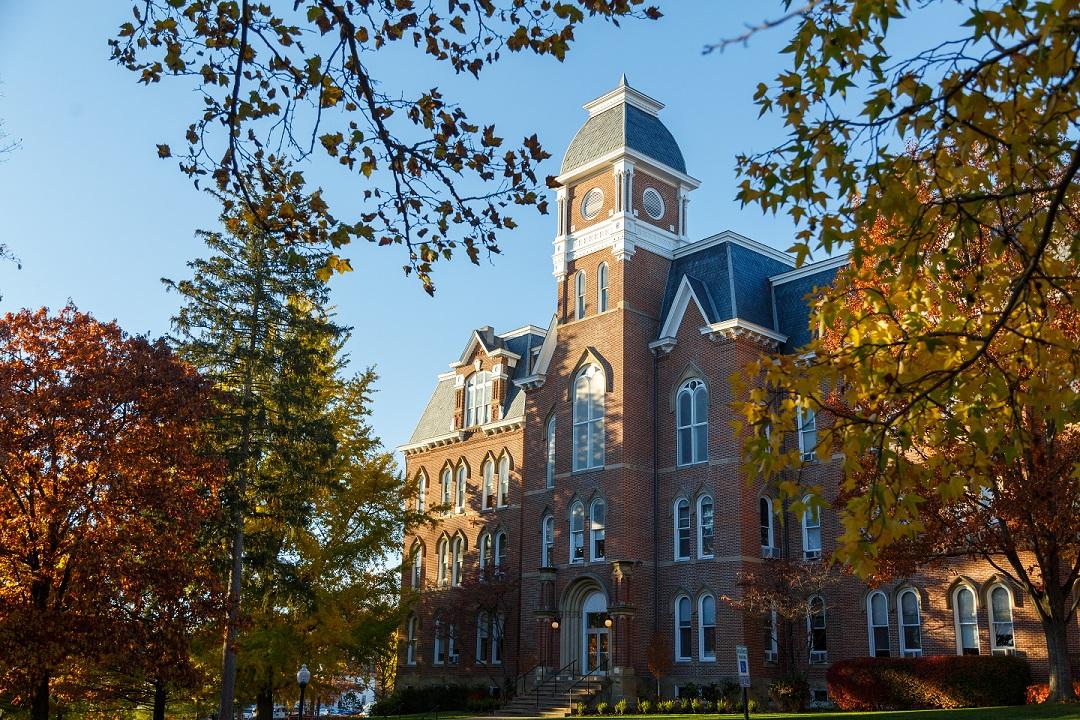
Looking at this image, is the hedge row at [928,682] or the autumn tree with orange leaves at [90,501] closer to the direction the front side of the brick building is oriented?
the autumn tree with orange leaves

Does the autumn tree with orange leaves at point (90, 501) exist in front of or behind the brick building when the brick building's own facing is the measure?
in front

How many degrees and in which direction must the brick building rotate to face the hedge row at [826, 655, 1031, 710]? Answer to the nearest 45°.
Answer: approximately 90° to its left

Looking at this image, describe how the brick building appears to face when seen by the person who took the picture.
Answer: facing the viewer and to the left of the viewer

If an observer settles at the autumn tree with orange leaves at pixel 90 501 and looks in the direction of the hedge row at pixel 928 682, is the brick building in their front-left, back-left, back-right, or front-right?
front-left
